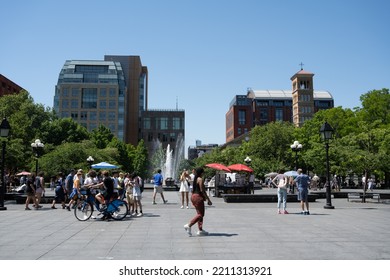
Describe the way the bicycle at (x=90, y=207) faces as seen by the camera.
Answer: facing to the left of the viewer

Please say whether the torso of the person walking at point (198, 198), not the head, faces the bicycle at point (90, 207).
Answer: no

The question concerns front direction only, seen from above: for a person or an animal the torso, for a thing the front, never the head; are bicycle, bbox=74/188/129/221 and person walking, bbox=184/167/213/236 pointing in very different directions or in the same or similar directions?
very different directions

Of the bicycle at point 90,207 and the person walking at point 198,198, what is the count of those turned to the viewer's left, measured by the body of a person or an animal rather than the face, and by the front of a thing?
1

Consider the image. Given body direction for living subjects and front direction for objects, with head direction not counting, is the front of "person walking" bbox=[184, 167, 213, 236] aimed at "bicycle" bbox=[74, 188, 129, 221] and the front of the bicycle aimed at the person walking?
no

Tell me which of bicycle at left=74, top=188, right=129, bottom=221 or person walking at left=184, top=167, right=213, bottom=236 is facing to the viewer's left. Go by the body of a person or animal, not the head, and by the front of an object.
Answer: the bicycle

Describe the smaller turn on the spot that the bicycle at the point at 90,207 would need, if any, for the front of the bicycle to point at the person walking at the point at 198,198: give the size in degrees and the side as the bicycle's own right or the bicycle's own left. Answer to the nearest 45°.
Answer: approximately 135° to the bicycle's own left
